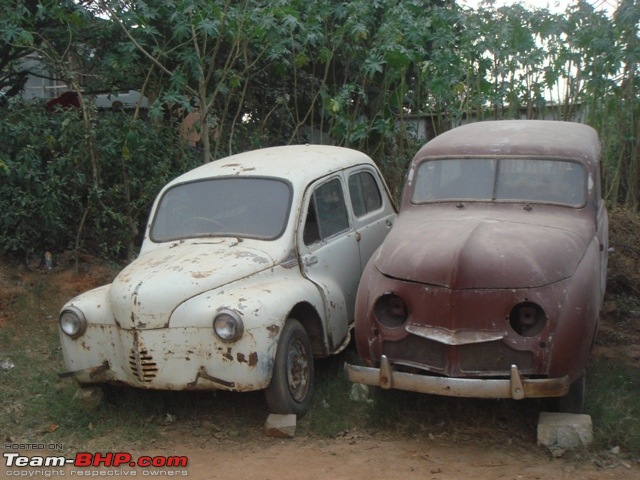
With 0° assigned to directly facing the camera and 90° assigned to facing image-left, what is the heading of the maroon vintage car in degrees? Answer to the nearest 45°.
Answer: approximately 0°

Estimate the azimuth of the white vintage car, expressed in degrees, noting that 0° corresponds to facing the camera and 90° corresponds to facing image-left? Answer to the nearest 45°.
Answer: approximately 45°

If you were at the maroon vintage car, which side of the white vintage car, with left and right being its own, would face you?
left

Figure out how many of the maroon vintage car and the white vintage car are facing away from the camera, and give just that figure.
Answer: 0

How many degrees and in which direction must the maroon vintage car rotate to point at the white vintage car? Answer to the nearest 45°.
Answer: approximately 90° to its right
